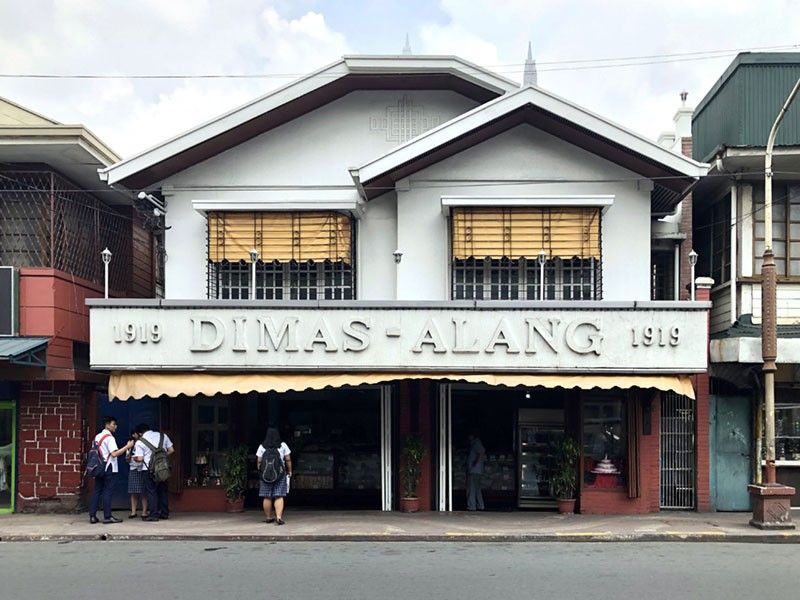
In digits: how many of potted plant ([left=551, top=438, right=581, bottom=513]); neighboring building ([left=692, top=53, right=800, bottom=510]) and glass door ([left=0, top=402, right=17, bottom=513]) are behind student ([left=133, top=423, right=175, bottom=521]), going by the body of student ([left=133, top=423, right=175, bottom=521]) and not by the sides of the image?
2

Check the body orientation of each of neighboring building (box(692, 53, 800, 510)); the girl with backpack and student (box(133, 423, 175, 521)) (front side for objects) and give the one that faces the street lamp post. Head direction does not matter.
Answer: the neighboring building

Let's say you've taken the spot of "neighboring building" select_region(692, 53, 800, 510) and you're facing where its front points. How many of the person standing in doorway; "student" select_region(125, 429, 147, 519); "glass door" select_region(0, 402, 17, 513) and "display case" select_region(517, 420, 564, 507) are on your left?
0

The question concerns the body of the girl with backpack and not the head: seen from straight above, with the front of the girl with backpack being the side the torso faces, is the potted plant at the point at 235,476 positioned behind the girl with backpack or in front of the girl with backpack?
in front

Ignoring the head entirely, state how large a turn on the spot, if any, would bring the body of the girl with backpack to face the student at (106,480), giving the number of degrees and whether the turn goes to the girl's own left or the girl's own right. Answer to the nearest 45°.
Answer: approximately 90° to the girl's own left

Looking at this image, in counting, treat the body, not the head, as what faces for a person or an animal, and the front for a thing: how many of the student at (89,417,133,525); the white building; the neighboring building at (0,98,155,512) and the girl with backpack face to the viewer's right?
1

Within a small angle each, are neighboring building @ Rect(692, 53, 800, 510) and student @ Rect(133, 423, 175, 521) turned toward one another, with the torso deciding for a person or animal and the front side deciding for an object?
no

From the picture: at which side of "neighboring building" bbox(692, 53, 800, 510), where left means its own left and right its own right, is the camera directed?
front

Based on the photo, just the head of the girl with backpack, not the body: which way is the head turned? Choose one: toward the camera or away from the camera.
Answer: away from the camera

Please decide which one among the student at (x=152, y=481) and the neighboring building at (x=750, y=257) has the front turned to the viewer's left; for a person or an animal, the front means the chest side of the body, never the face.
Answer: the student

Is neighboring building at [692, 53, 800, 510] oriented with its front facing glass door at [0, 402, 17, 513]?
no

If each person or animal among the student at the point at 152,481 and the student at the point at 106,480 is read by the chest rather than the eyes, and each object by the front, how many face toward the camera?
0

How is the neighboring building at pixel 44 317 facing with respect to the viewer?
toward the camera

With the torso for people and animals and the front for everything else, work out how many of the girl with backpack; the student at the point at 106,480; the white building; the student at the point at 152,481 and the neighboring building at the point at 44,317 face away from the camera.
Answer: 1

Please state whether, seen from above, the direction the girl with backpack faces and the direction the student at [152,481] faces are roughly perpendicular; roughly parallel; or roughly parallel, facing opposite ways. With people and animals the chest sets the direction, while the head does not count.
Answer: roughly parallel

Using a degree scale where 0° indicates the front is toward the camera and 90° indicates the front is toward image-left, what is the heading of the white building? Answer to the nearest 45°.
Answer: approximately 0°

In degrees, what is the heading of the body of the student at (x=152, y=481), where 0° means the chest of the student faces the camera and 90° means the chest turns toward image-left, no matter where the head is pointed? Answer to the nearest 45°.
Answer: approximately 90°

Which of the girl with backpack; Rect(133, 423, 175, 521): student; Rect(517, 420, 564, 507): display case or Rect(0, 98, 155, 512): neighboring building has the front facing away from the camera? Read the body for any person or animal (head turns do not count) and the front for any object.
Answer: the girl with backpack

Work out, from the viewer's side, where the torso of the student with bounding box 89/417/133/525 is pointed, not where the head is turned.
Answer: to the viewer's right

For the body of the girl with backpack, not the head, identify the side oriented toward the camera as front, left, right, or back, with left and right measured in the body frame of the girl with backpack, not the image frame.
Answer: back

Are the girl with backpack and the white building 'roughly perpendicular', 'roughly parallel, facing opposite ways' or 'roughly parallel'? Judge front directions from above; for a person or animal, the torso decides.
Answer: roughly parallel, facing opposite ways
